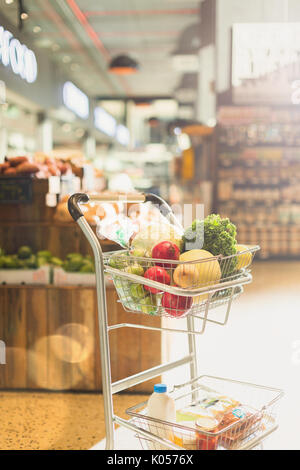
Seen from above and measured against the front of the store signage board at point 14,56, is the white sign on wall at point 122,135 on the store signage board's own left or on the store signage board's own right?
on the store signage board's own left

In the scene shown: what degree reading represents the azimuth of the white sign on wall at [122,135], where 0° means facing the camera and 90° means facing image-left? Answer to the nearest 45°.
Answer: approximately 315°

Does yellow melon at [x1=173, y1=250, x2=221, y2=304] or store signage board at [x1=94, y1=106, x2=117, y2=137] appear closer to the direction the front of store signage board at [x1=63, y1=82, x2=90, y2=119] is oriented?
the yellow melon

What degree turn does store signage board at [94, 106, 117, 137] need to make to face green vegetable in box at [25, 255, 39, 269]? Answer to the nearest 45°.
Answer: approximately 45° to its right

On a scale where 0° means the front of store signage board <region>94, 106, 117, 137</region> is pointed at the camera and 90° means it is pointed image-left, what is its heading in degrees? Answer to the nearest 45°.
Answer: approximately 315°

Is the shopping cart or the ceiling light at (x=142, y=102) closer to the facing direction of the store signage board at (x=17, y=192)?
the shopping cart

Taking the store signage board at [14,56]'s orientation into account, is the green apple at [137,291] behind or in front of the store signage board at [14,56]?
in front

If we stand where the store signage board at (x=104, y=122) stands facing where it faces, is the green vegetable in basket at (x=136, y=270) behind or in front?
in front

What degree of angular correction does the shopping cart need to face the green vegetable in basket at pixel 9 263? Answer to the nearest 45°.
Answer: approximately 180°

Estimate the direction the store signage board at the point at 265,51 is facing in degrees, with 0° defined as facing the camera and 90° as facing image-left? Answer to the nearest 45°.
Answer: approximately 0°
